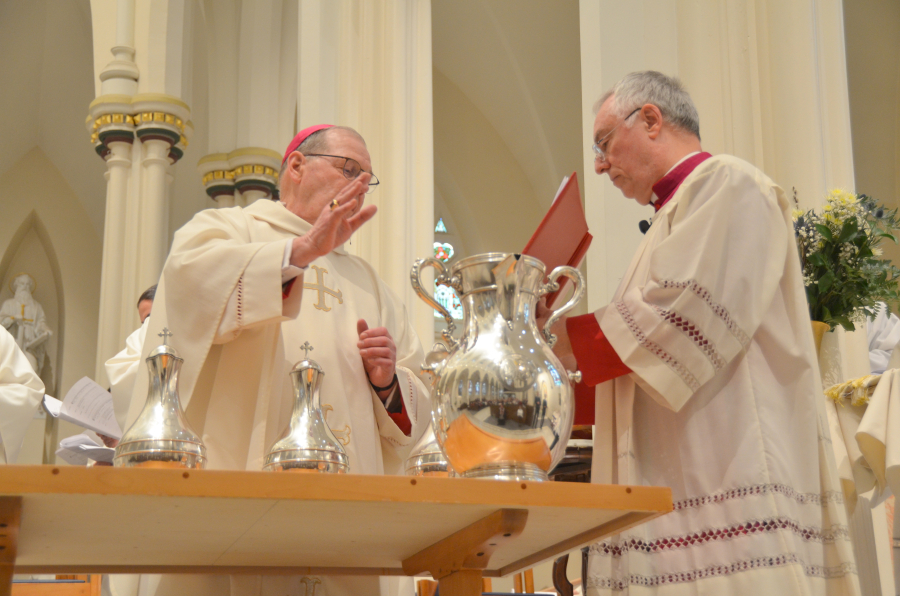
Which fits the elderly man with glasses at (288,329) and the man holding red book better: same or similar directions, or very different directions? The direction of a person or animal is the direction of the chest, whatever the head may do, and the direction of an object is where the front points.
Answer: very different directions

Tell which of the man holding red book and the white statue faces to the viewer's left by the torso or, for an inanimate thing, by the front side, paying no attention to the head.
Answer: the man holding red book

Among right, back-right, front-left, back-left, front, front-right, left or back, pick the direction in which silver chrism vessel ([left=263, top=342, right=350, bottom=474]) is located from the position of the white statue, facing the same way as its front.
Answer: front

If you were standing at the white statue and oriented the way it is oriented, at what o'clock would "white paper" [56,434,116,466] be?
The white paper is roughly at 12 o'clock from the white statue.

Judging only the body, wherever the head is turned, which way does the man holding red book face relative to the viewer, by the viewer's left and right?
facing to the left of the viewer

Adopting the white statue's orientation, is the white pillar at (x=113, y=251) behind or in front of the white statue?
in front

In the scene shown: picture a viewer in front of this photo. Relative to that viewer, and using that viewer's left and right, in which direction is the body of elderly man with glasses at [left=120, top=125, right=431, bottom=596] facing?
facing the viewer and to the right of the viewer

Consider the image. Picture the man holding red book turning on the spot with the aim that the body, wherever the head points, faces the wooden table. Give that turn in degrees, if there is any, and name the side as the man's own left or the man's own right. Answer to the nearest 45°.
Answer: approximately 45° to the man's own left

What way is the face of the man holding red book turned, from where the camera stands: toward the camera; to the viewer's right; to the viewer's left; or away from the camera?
to the viewer's left

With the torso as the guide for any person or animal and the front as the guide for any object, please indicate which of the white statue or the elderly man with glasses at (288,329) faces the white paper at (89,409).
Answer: the white statue

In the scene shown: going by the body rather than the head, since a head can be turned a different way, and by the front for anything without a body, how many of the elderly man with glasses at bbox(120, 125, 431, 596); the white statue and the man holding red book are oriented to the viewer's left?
1

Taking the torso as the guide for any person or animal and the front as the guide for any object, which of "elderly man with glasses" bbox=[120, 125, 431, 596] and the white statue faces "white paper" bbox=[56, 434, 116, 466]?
the white statue

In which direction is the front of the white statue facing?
toward the camera
